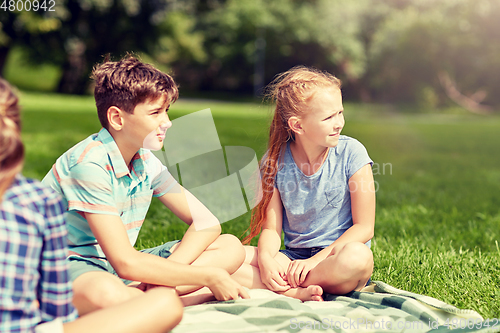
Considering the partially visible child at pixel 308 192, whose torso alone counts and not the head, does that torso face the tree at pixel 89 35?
no

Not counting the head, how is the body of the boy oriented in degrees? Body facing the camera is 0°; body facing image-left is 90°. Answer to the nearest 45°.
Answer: approximately 315°

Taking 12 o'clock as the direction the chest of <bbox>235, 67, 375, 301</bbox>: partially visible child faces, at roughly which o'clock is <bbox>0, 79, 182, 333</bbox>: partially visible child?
<bbox>0, 79, 182, 333</bbox>: partially visible child is roughly at 1 o'clock from <bbox>235, 67, 375, 301</bbox>: partially visible child.

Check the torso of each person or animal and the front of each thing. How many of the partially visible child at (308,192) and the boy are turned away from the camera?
0

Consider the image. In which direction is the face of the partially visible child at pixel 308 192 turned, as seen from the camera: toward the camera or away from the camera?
toward the camera

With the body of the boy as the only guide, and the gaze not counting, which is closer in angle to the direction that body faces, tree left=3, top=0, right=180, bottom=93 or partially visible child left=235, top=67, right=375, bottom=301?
the partially visible child

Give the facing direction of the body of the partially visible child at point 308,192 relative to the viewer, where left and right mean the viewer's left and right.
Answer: facing the viewer

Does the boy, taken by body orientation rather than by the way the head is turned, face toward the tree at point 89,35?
no
